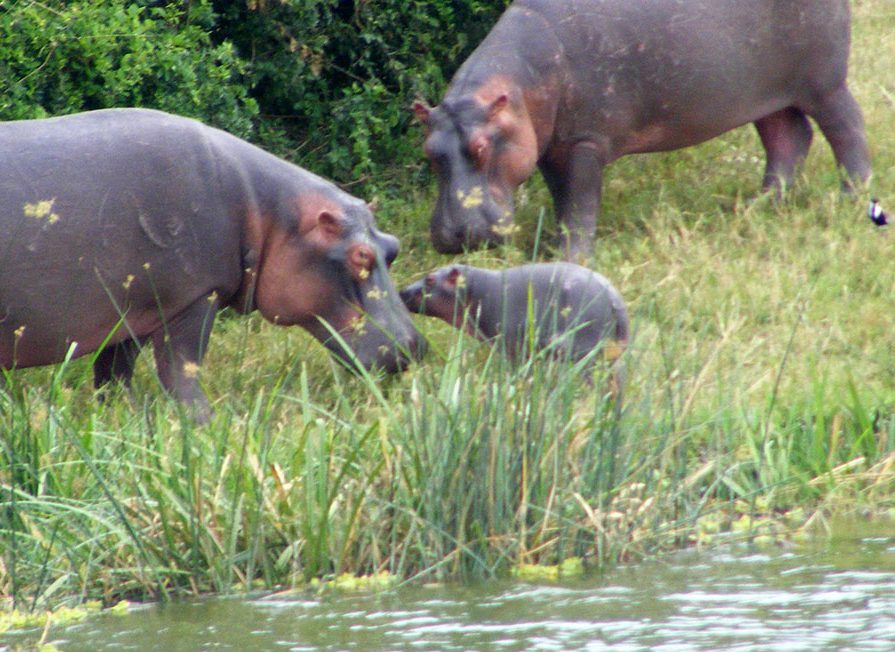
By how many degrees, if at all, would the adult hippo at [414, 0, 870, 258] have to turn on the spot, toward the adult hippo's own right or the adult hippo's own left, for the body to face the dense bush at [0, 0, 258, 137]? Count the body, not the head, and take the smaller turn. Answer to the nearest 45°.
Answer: approximately 45° to the adult hippo's own right

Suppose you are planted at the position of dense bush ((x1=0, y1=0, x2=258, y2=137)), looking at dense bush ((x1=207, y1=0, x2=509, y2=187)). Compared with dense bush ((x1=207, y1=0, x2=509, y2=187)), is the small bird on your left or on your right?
right

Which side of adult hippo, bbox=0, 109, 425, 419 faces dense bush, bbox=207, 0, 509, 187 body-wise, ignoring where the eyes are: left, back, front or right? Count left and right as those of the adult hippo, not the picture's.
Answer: left

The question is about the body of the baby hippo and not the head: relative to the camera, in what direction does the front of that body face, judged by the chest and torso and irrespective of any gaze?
to the viewer's left

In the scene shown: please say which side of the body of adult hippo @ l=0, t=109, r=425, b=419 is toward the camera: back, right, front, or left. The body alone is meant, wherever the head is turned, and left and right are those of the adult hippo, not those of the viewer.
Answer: right

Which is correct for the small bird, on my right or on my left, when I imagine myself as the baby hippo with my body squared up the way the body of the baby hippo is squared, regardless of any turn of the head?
on my right

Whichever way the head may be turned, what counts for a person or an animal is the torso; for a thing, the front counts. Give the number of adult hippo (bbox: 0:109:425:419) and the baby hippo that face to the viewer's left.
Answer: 1

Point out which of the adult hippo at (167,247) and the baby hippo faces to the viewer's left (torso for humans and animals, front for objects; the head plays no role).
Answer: the baby hippo

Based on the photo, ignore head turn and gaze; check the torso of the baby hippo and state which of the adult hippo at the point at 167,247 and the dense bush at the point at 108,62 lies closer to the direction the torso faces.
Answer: the adult hippo

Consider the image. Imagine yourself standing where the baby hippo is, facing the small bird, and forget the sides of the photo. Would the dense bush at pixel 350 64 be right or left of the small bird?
left

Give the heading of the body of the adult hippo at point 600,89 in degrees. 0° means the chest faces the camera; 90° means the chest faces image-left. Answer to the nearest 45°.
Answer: approximately 45°

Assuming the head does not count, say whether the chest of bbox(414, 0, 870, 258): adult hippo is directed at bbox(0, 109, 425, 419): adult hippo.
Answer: yes
